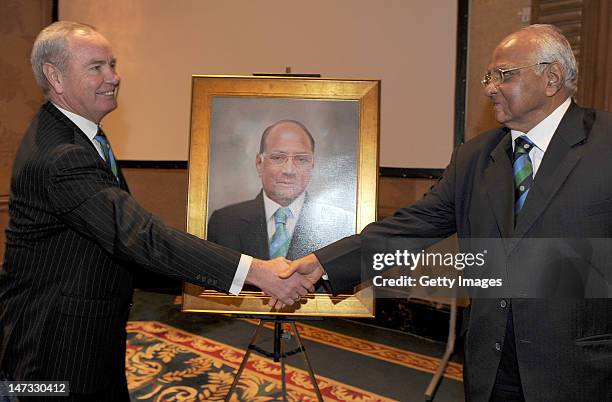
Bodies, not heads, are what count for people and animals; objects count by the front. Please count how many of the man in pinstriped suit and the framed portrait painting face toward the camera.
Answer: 1

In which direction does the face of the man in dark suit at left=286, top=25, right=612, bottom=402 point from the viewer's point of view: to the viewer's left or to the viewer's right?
to the viewer's left

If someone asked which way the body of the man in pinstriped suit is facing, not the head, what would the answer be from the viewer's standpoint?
to the viewer's right

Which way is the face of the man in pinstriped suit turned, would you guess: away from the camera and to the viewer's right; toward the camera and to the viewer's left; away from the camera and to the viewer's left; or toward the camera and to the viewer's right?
toward the camera and to the viewer's right

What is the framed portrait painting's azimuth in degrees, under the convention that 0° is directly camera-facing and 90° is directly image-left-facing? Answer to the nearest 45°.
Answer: approximately 0°

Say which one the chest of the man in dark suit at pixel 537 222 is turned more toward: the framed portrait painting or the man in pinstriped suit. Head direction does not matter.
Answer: the man in pinstriped suit

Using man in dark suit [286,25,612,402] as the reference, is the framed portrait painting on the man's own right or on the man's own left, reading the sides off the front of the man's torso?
on the man's own right

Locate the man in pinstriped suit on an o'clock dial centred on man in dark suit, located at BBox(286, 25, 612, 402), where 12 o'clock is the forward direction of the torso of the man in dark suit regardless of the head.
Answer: The man in pinstriped suit is roughly at 1 o'clock from the man in dark suit.

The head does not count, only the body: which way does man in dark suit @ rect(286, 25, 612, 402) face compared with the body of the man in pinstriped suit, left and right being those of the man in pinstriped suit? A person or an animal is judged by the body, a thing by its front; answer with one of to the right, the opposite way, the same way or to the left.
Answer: the opposite way
